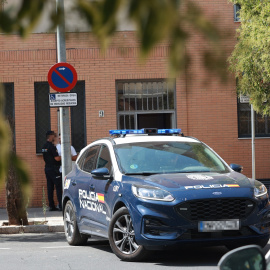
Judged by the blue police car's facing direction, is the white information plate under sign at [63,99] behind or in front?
behind

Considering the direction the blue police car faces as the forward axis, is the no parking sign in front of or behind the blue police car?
behind

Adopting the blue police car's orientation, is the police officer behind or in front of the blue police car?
behind

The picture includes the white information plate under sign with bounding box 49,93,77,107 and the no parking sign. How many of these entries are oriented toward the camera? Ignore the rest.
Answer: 2
